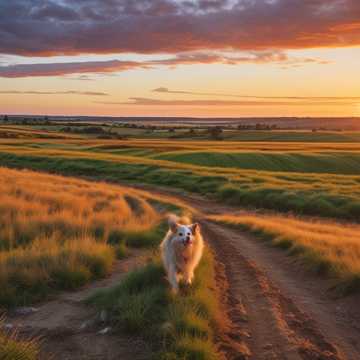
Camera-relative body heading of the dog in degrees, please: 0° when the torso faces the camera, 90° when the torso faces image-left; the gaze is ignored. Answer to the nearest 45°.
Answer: approximately 0°
